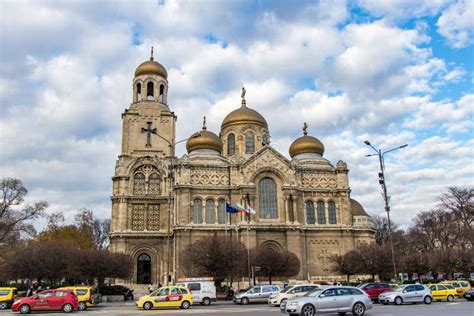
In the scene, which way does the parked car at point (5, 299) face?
to the viewer's left

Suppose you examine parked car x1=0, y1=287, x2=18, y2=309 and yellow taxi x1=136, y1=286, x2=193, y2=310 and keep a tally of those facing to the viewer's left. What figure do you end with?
2

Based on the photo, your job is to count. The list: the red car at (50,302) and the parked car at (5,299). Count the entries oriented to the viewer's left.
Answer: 2

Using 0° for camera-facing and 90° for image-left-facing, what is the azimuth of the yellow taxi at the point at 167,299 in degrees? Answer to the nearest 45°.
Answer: approximately 90°

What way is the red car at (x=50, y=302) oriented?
to the viewer's left

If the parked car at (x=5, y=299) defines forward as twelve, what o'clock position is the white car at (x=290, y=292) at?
The white car is roughly at 7 o'clock from the parked car.

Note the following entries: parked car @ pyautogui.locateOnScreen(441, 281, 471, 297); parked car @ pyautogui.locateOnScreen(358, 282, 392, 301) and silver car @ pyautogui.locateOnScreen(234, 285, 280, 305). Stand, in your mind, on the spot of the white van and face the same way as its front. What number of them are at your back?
3

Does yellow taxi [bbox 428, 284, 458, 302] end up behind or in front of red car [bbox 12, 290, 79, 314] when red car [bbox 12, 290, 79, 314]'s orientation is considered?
behind

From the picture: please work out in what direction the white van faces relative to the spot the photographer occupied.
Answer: facing to the left of the viewer

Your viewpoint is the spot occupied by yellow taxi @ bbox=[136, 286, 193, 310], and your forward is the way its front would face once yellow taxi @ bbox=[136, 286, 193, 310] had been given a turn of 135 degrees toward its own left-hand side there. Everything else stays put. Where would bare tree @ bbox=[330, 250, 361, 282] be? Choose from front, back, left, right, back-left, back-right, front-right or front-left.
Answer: left

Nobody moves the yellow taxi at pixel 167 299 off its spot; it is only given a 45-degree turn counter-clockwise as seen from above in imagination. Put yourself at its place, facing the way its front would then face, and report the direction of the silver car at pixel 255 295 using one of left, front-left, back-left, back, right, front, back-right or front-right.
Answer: back
